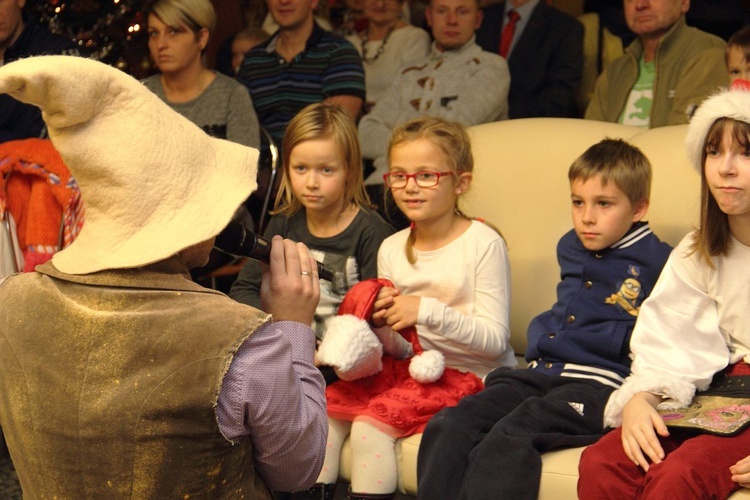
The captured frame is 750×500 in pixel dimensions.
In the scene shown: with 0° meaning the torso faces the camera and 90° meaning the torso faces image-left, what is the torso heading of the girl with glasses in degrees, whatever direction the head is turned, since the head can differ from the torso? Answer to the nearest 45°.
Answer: approximately 45°

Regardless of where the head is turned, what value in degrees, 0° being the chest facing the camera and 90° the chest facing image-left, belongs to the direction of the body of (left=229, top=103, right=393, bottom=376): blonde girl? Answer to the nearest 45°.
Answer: approximately 0°

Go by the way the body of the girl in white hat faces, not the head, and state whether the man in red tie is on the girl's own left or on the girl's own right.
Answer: on the girl's own right

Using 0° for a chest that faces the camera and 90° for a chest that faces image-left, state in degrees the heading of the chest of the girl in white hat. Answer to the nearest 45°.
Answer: approximately 45°
